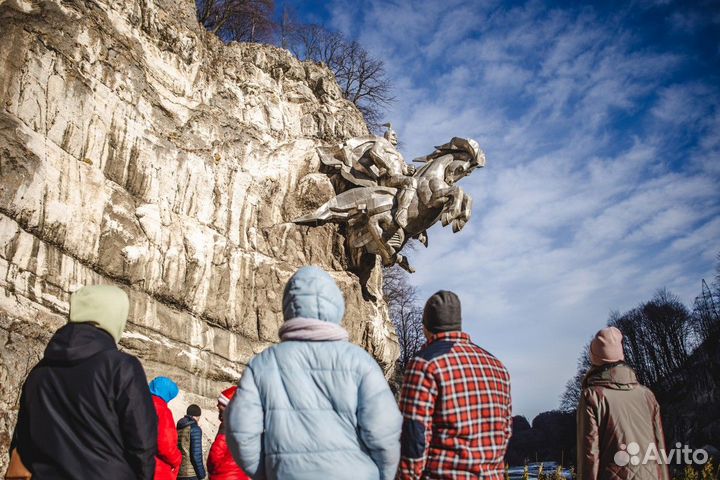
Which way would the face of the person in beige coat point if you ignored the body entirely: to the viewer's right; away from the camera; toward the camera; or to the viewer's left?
away from the camera

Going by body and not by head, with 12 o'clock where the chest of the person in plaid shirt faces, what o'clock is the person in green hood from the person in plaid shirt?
The person in green hood is roughly at 10 o'clock from the person in plaid shirt.

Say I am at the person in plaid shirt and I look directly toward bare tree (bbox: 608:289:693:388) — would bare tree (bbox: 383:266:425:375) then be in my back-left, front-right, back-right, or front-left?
front-left

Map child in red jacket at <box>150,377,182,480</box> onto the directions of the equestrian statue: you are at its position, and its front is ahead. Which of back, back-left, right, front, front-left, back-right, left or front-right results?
right

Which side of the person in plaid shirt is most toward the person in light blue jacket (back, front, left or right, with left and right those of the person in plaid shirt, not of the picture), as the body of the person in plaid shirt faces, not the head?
left

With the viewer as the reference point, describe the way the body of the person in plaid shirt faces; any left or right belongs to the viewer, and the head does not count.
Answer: facing away from the viewer and to the left of the viewer

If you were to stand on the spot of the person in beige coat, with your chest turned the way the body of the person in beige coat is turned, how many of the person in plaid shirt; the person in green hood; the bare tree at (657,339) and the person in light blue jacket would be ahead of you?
1

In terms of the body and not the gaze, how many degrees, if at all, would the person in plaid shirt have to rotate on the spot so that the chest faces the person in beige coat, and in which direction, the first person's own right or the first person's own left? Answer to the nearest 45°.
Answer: approximately 90° to the first person's own right

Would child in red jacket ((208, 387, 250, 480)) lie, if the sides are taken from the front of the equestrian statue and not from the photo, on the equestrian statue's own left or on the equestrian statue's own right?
on the equestrian statue's own right

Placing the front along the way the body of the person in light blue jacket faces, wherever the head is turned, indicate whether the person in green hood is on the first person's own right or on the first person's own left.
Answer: on the first person's own left

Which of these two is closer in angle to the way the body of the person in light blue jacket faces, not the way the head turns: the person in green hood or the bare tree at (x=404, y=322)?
the bare tree

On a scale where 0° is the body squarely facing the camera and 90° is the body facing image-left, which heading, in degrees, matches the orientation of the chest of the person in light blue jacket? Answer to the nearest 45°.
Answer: approximately 180°

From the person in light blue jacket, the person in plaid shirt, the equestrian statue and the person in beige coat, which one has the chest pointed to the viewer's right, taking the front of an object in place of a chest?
the equestrian statue

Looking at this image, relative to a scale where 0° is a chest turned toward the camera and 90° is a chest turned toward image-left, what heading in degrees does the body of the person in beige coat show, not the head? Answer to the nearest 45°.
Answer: approximately 180°

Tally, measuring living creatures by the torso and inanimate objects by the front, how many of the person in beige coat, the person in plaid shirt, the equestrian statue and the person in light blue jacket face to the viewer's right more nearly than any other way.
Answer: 1

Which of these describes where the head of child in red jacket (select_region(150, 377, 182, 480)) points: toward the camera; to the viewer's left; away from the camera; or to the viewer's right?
away from the camera

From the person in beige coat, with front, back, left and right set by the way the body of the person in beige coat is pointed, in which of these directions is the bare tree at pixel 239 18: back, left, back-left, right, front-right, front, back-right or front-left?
front-left

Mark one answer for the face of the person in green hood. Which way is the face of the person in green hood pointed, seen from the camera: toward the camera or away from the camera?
away from the camera

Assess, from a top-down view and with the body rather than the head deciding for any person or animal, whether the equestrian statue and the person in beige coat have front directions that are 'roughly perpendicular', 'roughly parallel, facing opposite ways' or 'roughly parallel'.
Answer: roughly perpendicular

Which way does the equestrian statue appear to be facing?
to the viewer's right
